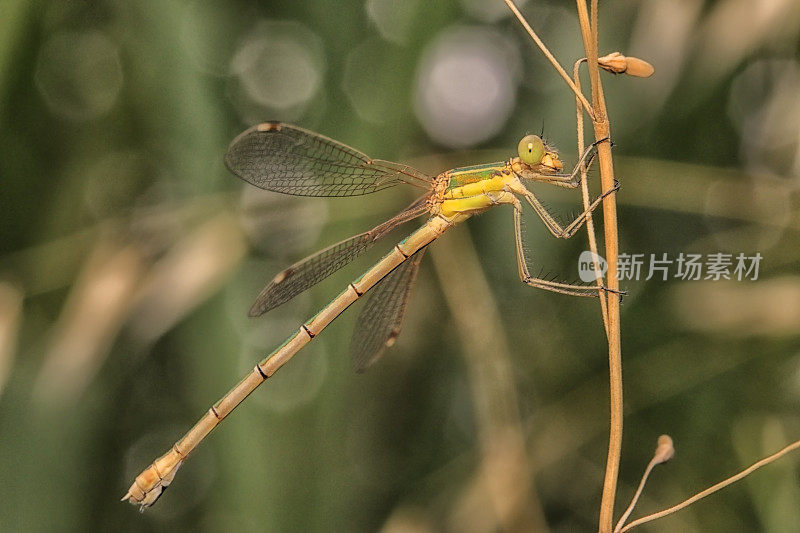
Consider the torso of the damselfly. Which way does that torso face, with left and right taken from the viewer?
facing to the right of the viewer
